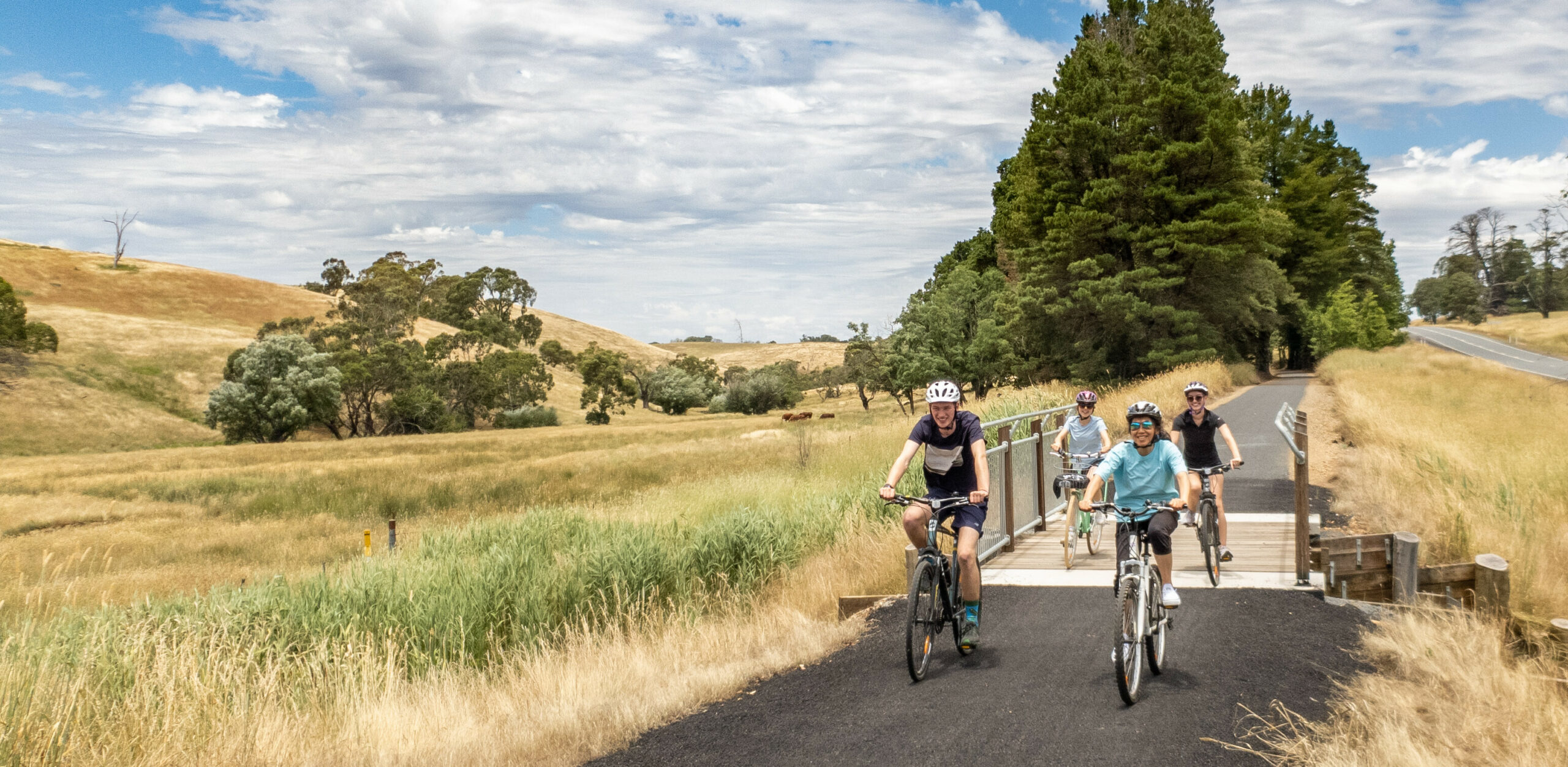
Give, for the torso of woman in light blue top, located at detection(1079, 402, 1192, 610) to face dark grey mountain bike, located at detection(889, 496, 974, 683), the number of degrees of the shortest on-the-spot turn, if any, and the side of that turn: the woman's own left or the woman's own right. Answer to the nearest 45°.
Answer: approximately 90° to the woman's own right

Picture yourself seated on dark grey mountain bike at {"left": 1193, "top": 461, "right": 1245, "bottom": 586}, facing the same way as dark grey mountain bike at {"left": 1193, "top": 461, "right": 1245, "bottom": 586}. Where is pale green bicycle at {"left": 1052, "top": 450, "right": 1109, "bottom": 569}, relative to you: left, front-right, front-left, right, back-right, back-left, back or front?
back-right

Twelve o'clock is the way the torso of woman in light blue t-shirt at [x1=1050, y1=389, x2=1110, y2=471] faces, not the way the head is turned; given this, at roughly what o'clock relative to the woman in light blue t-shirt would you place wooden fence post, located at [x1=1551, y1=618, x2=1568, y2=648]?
The wooden fence post is roughly at 11 o'clock from the woman in light blue t-shirt.

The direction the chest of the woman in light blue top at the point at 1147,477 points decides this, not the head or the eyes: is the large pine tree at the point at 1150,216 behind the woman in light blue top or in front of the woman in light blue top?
behind

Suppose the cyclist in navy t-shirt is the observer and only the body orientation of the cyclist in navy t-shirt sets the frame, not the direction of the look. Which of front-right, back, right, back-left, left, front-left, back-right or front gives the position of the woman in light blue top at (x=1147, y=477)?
left

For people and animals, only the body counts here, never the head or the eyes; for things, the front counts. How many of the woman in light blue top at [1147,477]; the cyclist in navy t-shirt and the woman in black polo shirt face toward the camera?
3

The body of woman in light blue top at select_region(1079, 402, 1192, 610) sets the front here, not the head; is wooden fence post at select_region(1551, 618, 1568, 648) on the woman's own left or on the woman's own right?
on the woman's own left

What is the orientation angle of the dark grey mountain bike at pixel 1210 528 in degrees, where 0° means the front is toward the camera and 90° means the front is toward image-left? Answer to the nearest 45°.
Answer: approximately 0°

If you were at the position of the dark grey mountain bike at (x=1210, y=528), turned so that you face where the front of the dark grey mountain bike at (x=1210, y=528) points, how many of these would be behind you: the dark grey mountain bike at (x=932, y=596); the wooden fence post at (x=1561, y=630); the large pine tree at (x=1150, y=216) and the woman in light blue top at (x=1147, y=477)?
1
